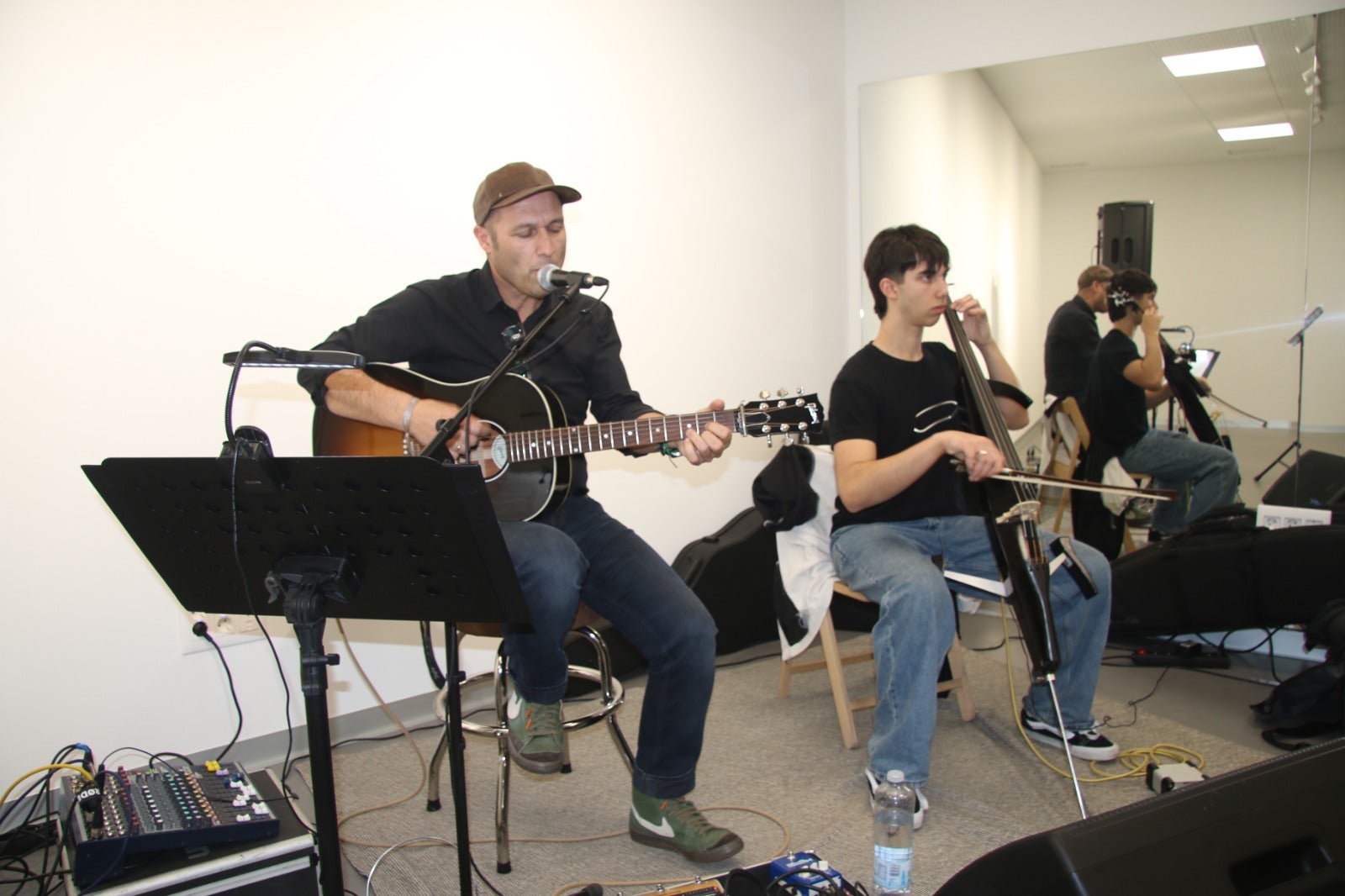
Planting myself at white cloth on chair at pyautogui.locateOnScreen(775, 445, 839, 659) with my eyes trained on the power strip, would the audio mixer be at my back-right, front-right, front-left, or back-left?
back-right

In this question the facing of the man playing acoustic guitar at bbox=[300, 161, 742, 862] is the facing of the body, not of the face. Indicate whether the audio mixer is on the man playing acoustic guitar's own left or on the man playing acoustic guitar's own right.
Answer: on the man playing acoustic guitar's own right

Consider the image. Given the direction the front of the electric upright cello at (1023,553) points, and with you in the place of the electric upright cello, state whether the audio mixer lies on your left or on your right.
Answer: on your right

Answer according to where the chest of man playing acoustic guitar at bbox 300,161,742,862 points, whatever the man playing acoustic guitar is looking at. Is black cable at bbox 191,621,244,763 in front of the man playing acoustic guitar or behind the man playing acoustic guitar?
behind
